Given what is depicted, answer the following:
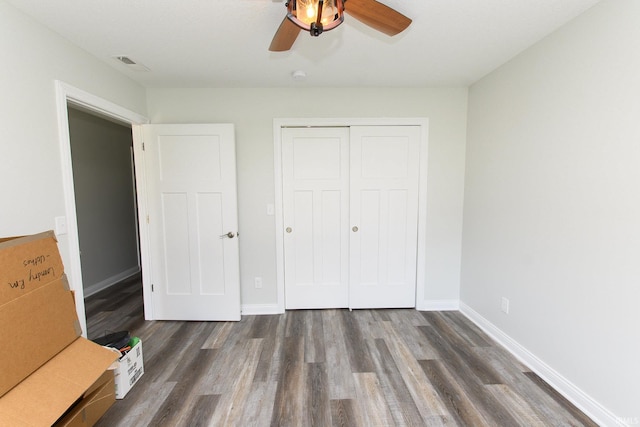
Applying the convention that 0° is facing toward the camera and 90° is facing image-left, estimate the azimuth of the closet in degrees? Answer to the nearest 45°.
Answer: approximately 0°

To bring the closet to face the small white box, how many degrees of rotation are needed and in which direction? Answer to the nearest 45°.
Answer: approximately 45° to its right

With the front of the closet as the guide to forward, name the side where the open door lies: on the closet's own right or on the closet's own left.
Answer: on the closet's own right

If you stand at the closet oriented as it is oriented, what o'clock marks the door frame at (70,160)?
The door frame is roughly at 2 o'clock from the closet.

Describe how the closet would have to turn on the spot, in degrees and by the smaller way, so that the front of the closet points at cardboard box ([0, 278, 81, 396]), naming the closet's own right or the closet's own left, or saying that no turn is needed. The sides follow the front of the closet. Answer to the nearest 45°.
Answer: approximately 45° to the closet's own right

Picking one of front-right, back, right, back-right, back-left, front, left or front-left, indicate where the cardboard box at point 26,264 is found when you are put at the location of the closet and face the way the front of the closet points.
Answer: front-right
